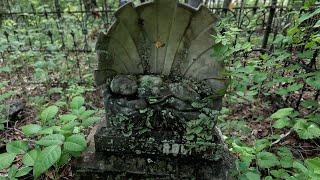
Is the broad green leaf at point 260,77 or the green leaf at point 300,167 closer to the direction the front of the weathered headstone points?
the green leaf

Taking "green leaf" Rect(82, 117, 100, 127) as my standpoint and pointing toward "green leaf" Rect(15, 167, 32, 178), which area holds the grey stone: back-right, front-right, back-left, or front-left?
back-left

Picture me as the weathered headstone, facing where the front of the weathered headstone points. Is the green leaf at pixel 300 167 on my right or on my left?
on my left

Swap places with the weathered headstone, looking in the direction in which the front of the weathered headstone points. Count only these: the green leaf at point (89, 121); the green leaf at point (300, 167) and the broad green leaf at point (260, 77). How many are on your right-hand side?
1

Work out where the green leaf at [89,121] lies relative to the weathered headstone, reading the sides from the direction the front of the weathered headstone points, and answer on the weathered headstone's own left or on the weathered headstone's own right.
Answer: on the weathered headstone's own right

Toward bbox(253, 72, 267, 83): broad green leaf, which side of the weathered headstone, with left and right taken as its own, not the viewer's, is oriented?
left

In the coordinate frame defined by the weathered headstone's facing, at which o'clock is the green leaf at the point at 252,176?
The green leaf is roughly at 10 o'clock from the weathered headstone.

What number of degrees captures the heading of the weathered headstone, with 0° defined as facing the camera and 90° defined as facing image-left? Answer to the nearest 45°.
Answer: approximately 0°

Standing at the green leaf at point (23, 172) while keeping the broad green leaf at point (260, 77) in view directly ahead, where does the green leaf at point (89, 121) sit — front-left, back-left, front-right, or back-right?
front-left

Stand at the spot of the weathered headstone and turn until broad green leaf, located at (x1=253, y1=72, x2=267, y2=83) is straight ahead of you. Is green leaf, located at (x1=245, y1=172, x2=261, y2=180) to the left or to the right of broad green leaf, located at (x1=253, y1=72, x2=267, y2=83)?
right

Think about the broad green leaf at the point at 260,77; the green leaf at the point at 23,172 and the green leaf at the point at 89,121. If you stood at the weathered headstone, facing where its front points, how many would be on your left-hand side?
1

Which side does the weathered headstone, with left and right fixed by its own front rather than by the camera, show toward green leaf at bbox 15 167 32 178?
right
